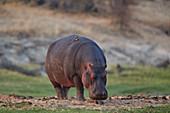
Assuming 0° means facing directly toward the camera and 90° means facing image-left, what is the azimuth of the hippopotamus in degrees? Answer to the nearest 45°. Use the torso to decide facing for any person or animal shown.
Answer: approximately 315°
